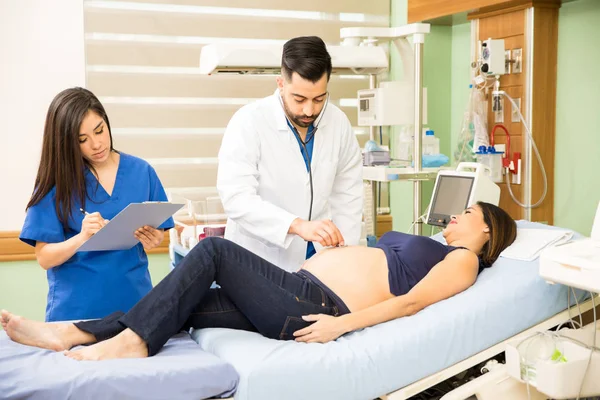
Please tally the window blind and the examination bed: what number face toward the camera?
1

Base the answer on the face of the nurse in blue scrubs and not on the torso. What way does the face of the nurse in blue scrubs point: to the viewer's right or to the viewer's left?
to the viewer's right

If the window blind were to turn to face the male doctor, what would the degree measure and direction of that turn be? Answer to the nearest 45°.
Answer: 0° — it already faces them

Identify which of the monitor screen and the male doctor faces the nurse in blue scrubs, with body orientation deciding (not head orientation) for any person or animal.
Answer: the monitor screen

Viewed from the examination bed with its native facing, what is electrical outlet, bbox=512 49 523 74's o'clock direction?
The electrical outlet is roughly at 4 o'clock from the examination bed.

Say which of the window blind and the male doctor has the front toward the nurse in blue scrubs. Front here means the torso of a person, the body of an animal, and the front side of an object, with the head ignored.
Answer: the window blind

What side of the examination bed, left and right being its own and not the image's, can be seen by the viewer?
left

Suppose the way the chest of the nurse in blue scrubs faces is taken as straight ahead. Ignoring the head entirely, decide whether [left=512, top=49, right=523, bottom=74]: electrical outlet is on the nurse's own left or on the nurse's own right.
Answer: on the nurse's own left
